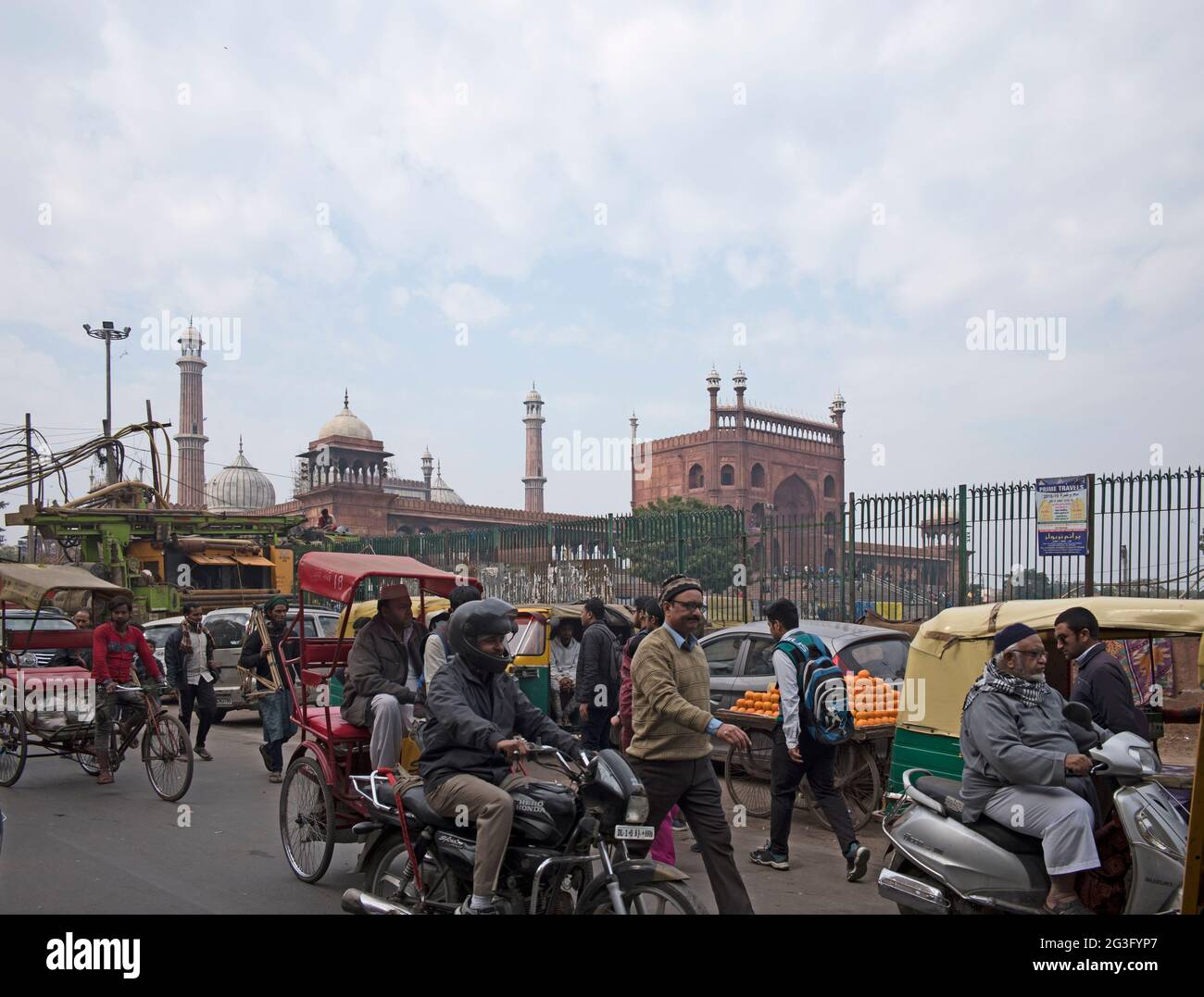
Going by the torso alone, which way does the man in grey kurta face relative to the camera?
to the viewer's right

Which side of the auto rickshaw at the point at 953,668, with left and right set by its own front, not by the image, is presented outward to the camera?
right

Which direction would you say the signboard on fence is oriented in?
toward the camera

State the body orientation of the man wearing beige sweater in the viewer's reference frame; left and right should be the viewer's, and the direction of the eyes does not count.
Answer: facing the viewer and to the right of the viewer

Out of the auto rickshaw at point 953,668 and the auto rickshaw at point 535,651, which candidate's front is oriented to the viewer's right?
the auto rickshaw at point 953,668

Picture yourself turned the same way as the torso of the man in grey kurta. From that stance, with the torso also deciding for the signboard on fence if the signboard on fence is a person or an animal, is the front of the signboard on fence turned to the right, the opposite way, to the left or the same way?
to the right

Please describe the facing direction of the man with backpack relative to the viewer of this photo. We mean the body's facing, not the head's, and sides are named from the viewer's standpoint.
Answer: facing away from the viewer and to the left of the viewer

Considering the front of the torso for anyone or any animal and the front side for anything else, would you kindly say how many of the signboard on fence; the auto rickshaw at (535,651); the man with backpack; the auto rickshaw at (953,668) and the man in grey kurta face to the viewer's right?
2
